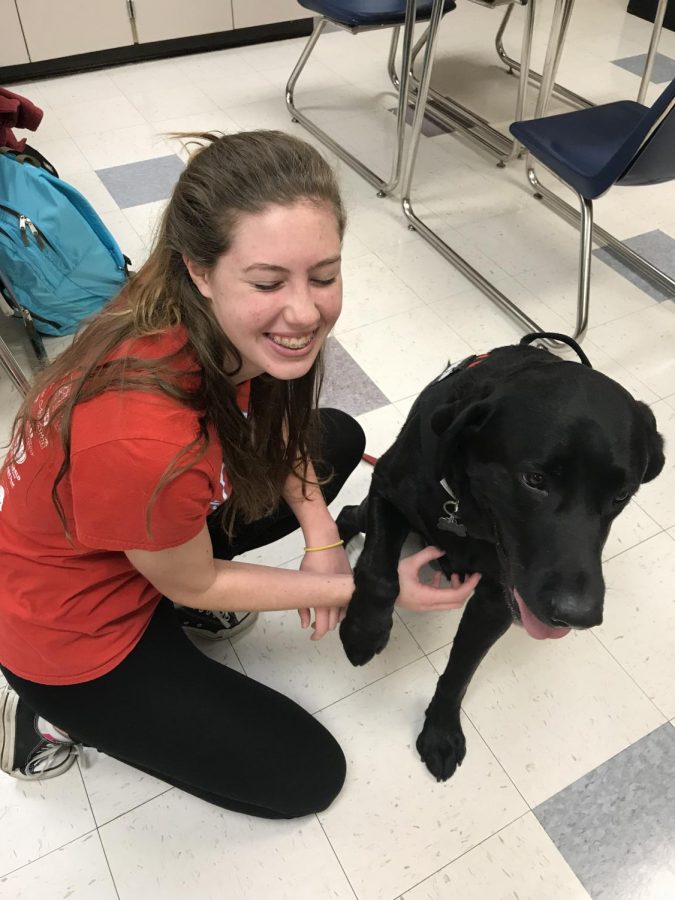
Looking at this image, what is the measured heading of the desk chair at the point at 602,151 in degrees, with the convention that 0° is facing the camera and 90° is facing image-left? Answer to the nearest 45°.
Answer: approximately 135°

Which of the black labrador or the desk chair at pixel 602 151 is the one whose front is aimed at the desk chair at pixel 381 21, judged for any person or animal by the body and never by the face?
the desk chair at pixel 602 151

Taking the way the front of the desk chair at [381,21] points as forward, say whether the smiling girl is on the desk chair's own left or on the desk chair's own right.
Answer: on the desk chair's own left

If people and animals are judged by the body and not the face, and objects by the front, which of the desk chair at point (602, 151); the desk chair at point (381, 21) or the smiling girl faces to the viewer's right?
the smiling girl

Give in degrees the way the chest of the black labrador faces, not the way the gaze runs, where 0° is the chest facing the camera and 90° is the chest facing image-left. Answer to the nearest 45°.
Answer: approximately 315°

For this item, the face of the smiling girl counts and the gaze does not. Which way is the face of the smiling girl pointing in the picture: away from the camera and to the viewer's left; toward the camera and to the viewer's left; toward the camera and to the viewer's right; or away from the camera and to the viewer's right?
toward the camera and to the viewer's right

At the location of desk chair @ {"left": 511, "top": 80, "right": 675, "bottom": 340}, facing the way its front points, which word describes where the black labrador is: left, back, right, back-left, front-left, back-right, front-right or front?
back-left

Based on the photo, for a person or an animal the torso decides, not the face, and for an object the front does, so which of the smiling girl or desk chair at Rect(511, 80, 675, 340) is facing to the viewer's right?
the smiling girl

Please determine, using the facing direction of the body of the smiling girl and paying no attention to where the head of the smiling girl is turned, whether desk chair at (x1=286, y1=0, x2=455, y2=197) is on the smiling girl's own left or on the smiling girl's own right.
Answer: on the smiling girl's own left

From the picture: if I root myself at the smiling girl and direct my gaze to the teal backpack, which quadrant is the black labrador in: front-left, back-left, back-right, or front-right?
back-right

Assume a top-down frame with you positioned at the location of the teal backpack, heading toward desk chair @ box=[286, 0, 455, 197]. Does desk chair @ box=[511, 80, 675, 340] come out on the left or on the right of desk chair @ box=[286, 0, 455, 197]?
right
